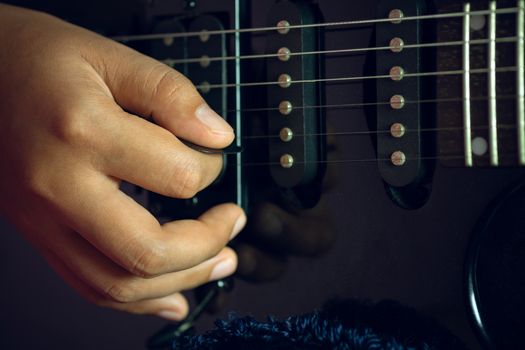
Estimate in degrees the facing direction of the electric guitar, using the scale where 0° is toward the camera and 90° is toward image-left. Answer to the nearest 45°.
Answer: approximately 0°
